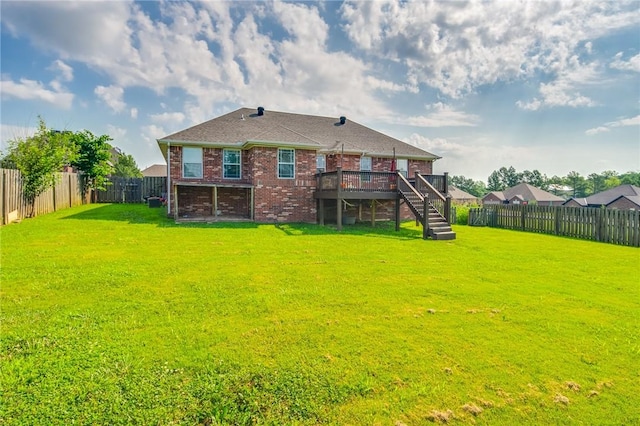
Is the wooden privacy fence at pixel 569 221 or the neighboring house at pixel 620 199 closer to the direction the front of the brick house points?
the neighboring house

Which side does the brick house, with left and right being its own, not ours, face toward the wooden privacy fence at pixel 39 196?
left

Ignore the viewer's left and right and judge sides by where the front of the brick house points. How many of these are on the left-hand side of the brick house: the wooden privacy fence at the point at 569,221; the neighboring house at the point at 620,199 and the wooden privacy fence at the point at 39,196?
1

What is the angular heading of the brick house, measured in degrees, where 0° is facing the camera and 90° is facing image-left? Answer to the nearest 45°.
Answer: approximately 180°

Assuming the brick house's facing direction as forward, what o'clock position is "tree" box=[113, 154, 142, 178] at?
The tree is roughly at 11 o'clock from the brick house.

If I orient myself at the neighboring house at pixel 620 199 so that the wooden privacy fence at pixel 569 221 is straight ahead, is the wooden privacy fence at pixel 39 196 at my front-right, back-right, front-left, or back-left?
front-right

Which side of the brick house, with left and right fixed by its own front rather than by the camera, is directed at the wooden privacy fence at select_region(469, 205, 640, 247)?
right

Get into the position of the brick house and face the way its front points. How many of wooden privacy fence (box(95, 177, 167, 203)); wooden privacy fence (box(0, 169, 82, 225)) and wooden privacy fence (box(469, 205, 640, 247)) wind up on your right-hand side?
1

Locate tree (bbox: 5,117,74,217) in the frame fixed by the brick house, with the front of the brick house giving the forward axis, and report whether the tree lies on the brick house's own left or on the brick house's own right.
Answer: on the brick house's own left

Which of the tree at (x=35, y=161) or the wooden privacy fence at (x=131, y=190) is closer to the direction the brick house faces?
the wooden privacy fence

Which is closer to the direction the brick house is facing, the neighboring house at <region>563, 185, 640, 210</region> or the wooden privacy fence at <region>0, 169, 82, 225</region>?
the neighboring house

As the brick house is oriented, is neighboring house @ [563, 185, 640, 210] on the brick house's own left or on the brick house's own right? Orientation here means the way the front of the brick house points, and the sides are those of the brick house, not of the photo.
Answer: on the brick house's own right
